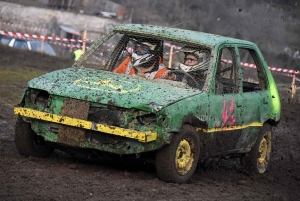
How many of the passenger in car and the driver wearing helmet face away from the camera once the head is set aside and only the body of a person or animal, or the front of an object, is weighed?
0

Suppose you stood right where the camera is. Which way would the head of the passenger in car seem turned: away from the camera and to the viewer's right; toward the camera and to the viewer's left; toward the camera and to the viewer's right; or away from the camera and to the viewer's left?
toward the camera and to the viewer's left

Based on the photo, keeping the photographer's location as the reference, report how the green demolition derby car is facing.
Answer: facing the viewer and to the left of the viewer

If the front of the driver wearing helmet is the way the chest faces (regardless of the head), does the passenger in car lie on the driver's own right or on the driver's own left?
on the driver's own left

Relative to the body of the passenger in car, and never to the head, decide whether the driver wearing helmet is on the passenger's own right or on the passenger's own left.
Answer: on the passenger's own right
